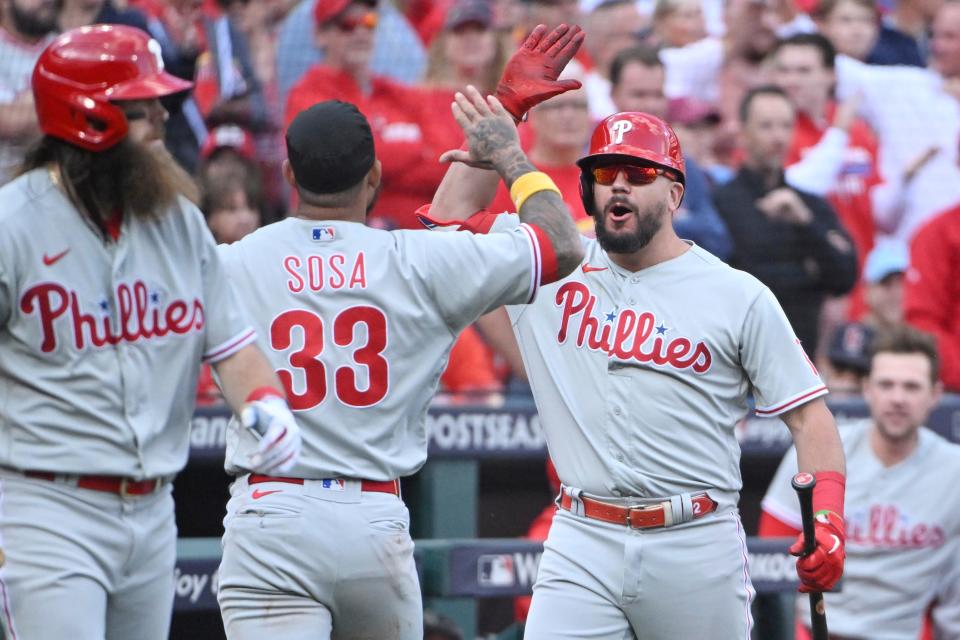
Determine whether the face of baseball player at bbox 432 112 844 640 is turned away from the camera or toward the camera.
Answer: toward the camera

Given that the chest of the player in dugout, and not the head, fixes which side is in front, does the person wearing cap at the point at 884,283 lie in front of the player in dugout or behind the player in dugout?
behind

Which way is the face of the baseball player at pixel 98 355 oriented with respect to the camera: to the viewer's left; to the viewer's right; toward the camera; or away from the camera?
to the viewer's right

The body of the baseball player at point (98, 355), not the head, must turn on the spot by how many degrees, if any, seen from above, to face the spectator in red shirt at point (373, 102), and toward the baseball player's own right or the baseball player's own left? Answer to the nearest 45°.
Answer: approximately 135° to the baseball player's own left

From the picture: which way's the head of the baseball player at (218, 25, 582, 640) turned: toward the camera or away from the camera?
away from the camera

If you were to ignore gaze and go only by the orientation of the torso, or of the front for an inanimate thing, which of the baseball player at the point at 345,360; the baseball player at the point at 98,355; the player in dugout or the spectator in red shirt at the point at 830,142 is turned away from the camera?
the baseball player at the point at 345,360

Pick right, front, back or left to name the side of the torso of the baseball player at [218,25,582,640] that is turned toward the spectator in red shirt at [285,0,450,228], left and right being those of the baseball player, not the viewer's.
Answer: front

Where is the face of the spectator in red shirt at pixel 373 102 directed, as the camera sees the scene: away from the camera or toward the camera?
toward the camera

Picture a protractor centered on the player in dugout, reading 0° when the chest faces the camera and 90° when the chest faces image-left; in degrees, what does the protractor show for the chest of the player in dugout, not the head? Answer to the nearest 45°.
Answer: approximately 0°

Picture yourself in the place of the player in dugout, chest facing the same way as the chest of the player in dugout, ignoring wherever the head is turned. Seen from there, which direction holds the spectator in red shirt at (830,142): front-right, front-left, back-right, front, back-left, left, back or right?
back

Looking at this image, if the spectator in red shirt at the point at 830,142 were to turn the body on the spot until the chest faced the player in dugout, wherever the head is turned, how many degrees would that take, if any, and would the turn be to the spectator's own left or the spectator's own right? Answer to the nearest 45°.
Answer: approximately 45° to the spectator's own left

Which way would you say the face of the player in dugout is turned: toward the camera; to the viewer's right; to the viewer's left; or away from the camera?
toward the camera

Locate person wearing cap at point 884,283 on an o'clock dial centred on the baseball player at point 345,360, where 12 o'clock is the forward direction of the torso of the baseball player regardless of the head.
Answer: The person wearing cap is roughly at 1 o'clock from the baseball player.

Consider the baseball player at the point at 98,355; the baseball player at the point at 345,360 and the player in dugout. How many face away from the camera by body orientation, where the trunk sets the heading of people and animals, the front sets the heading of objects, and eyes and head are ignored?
1

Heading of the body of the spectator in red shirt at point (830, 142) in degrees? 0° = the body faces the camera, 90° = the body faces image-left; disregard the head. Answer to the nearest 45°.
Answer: approximately 45°

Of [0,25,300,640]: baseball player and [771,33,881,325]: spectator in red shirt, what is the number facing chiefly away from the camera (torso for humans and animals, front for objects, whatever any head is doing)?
0

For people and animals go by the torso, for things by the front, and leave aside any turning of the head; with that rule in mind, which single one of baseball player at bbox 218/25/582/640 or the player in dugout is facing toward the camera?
the player in dugout

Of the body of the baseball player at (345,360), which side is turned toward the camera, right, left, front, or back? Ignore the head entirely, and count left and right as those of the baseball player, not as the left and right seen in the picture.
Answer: back

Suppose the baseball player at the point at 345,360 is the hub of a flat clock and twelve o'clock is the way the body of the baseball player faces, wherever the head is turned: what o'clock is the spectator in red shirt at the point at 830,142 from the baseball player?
The spectator in red shirt is roughly at 1 o'clock from the baseball player.
